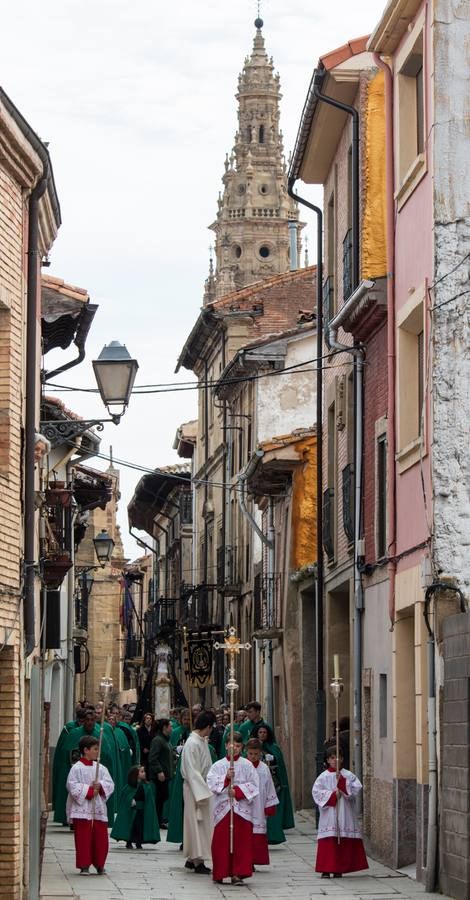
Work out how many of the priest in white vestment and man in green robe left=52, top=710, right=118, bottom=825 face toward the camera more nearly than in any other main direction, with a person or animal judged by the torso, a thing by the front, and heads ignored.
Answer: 1

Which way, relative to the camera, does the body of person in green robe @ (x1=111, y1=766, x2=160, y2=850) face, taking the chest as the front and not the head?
toward the camera

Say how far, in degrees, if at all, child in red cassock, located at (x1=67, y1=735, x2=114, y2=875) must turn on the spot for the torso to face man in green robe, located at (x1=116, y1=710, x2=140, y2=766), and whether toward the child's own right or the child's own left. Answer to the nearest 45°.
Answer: approximately 135° to the child's own left

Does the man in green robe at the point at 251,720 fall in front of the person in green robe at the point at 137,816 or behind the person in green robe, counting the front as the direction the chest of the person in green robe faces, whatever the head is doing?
behind

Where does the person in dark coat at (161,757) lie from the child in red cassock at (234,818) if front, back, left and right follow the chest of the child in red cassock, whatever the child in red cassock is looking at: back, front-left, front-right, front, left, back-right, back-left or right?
back

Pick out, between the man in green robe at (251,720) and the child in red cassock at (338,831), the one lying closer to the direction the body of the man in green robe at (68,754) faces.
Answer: the child in red cassock

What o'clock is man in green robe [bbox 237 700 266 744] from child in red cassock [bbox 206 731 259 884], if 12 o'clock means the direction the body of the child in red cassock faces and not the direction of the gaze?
The man in green robe is roughly at 6 o'clock from the child in red cassock.

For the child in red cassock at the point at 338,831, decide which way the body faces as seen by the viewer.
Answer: toward the camera

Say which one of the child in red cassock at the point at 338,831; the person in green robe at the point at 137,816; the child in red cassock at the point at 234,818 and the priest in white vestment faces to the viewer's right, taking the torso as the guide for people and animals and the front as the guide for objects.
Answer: the priest in white vestment

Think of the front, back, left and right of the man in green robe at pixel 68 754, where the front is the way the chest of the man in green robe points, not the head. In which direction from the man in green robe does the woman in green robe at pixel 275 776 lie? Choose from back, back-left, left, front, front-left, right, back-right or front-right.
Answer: front-left
